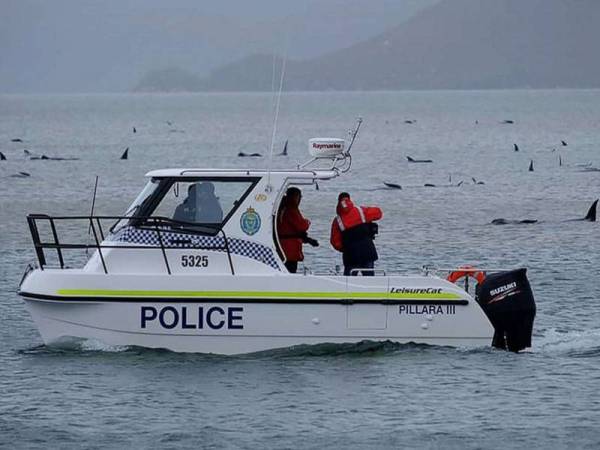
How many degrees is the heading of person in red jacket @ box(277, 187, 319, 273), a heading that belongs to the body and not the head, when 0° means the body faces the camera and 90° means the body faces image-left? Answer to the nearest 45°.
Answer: approximately 270°

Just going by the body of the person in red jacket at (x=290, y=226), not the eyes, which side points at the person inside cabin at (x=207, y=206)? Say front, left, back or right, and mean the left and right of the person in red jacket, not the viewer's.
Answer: back

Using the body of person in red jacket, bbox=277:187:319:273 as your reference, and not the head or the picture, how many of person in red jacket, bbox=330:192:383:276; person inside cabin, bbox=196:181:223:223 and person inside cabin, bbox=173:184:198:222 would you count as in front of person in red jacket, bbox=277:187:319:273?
1

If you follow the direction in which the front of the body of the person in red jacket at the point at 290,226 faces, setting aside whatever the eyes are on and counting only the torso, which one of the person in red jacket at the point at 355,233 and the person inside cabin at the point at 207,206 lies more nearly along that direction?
the person in red jacket

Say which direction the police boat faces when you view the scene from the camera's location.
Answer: facing to the left of the viewer
